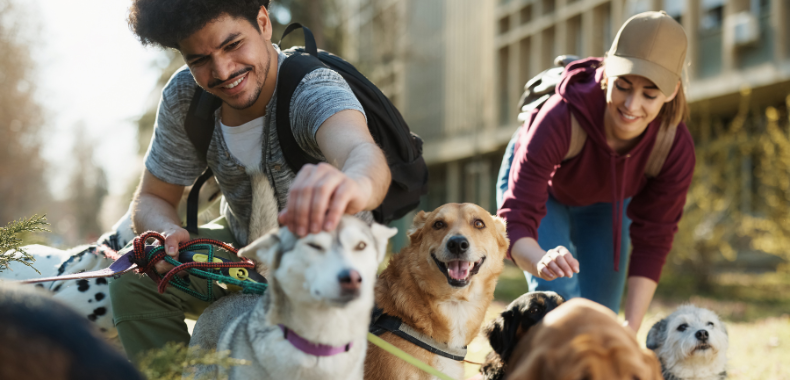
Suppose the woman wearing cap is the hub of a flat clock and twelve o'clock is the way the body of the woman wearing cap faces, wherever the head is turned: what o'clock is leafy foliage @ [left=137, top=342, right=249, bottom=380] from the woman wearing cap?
The leafy foliage is roughly at 1 o'clock from the woman wearing cap.

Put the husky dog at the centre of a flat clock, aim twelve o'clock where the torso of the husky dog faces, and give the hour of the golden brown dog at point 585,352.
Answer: The golden brown dog is roughly at 11 o'clock from the husky dog.

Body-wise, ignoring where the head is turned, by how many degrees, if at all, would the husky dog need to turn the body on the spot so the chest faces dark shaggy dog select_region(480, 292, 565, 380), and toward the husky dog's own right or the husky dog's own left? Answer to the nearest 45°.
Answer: approximately 90° to the husky dog's own left

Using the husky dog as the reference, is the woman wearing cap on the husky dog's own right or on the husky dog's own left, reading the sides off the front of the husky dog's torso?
on the husky dog's own left

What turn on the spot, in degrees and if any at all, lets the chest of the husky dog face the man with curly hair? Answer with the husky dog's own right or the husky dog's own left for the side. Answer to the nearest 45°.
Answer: approximately 135° to the husky dog's own left

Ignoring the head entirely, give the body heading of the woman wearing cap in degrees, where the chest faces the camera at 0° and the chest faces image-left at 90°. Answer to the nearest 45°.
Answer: approximately 0°

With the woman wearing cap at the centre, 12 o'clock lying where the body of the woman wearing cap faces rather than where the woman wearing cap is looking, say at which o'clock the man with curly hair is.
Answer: The man with curly hair is roughly at 2 o'clock from the woman wearing cap.
